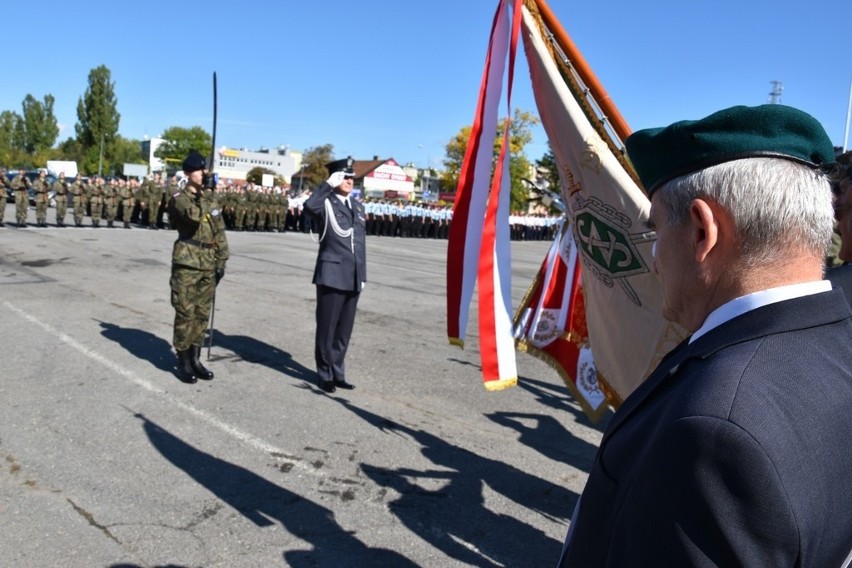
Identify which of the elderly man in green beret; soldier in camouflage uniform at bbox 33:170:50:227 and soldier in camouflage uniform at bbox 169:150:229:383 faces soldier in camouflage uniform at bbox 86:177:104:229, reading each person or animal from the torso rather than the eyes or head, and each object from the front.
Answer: the elderly man in green beret

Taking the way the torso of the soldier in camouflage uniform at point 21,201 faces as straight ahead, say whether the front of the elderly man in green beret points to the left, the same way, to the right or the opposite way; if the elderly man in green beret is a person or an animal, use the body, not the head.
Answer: the opposite way

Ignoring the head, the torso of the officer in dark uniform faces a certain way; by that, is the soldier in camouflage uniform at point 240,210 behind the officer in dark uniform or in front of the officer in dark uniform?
behind

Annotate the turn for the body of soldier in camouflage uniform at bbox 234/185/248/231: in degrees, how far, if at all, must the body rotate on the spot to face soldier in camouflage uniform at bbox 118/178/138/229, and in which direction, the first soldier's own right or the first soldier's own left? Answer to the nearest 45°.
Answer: approximately 45° to the first soldier's own right

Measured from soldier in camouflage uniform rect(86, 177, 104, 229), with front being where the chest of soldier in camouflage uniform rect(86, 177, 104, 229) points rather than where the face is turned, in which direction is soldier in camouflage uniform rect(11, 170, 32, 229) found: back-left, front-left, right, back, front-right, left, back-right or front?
front-right

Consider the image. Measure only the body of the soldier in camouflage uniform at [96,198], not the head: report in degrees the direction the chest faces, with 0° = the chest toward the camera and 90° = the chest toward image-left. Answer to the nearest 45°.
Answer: approximately 0°

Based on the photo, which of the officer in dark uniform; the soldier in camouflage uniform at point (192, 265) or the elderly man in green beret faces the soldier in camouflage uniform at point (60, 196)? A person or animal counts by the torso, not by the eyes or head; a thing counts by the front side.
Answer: the elderly man in green beret

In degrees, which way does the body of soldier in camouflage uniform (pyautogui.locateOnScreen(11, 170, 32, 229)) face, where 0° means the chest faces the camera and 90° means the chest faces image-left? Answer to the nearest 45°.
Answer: approximately 0°
